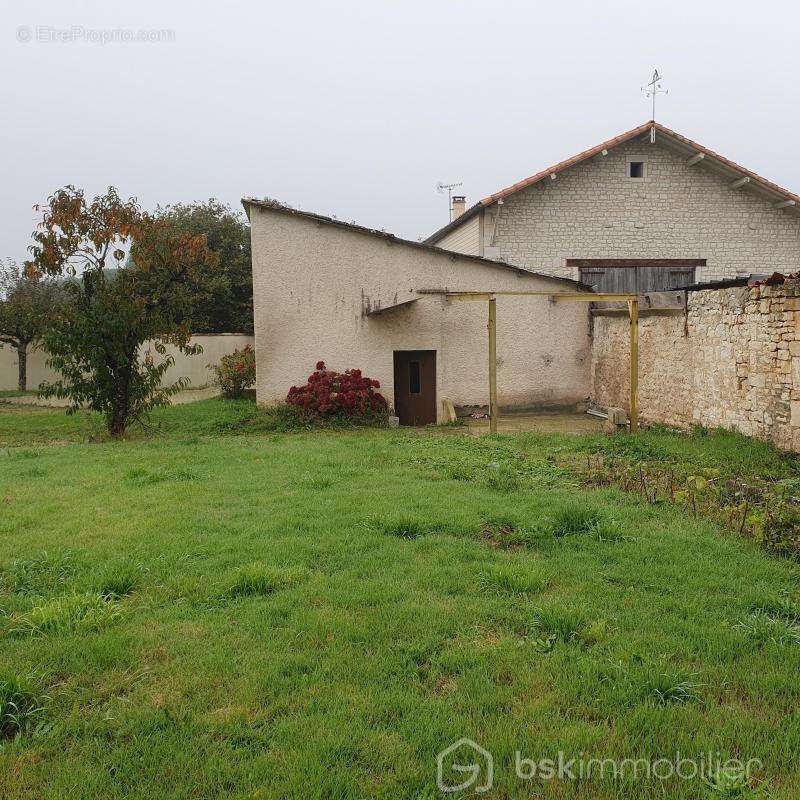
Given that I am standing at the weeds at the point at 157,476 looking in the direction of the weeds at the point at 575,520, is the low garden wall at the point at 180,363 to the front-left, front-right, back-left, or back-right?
back-left

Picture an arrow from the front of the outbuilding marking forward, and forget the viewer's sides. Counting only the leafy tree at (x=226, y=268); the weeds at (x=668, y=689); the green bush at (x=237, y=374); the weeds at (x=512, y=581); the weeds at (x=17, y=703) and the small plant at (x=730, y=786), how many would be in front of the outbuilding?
4

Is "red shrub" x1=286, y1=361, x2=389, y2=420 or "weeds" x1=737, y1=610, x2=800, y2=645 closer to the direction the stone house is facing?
the weeds

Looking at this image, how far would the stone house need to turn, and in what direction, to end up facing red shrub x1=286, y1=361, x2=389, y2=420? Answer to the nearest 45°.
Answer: approximately 45° to its right

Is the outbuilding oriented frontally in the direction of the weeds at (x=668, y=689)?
yes

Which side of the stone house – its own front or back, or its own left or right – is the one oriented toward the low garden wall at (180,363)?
right

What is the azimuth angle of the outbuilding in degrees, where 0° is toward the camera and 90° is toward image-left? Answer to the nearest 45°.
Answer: approximately 0°

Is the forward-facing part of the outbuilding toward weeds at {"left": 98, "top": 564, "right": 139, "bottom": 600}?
yes

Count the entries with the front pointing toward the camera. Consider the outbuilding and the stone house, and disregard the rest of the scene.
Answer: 2
